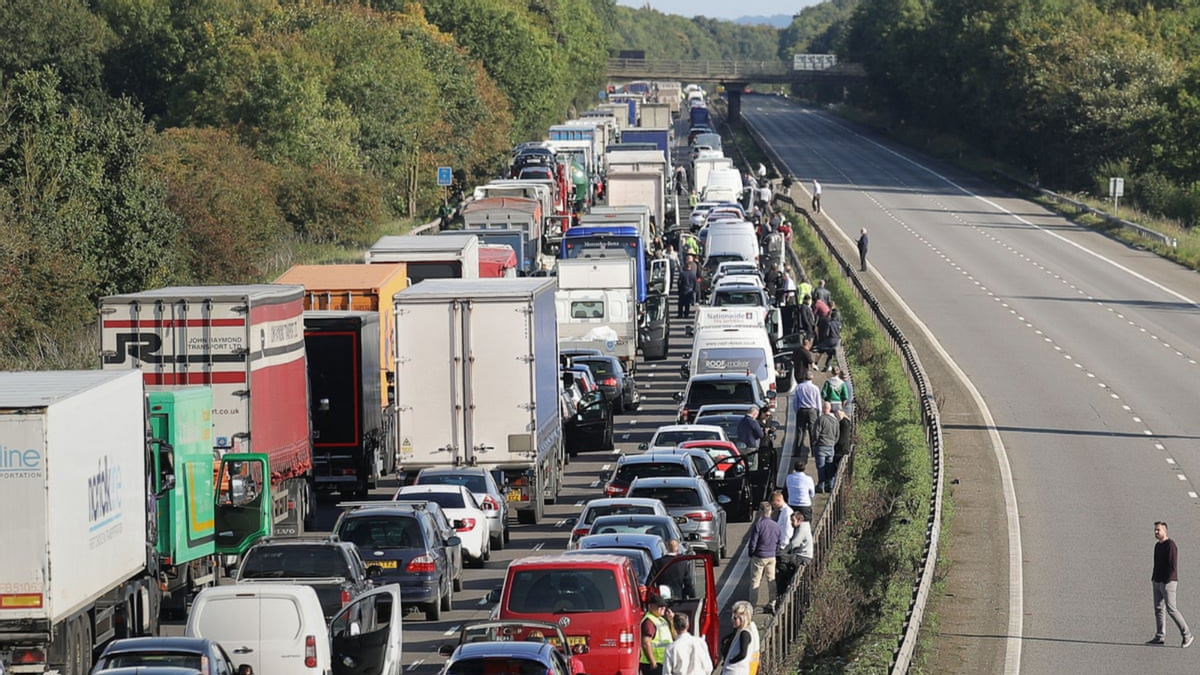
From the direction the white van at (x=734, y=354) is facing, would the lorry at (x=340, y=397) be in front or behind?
behind

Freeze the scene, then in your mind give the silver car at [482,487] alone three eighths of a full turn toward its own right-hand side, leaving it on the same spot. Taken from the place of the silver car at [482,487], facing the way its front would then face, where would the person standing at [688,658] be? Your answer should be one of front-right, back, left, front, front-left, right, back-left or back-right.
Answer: front-right

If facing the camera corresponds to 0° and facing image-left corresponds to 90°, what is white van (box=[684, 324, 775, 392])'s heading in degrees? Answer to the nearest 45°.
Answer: approximately 180°

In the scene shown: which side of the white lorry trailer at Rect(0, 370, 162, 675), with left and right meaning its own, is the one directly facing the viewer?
back

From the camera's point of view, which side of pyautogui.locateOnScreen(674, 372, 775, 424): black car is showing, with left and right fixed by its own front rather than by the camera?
back

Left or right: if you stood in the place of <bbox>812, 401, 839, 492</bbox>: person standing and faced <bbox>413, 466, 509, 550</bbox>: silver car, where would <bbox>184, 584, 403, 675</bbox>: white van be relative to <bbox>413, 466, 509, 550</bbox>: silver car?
left

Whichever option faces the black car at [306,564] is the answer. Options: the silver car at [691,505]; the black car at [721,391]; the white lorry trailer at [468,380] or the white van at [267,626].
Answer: the white van

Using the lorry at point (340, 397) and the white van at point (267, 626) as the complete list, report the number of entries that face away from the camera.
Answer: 2

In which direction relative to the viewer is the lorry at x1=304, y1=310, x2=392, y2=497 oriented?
away from the camera

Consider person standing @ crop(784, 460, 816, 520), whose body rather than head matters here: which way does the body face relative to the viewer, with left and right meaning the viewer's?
facing away from the viewer

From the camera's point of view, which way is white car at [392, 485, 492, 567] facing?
away from the camera

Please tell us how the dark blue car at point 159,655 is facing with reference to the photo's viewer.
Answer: facing away from the viewer
